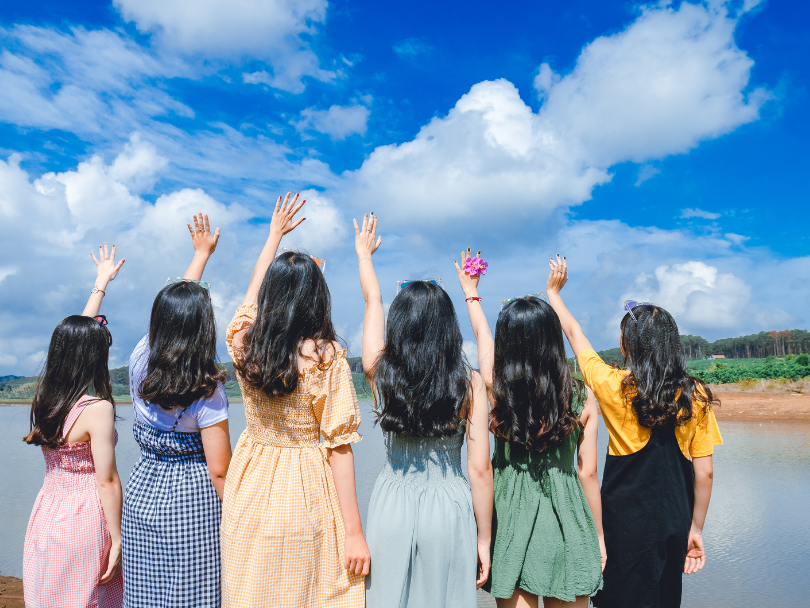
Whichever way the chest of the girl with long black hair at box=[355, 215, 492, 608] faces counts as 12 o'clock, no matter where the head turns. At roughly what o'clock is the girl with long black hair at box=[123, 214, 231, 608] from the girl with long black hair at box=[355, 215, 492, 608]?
the girl with long black hair at box=[123, 214, 231, 608] is roughly at 9 o'clock from the girl with long black hair at box=[355, 215, 492, 608].

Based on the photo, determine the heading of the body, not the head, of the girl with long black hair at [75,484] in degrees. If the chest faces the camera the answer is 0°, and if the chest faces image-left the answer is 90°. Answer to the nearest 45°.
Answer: approximately 225°

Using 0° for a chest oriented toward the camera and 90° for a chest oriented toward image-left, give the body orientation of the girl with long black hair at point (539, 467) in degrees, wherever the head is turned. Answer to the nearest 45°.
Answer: approximately 180°

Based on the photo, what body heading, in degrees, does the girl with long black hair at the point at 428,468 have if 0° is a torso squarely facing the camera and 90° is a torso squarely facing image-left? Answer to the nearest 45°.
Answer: approximately 180°

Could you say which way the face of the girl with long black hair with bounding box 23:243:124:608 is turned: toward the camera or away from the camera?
away from the camera

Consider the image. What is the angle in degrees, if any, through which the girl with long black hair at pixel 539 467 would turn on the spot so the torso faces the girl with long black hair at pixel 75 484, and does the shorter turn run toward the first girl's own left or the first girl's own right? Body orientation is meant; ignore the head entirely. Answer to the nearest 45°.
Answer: approximately 90° to the first girl's own left

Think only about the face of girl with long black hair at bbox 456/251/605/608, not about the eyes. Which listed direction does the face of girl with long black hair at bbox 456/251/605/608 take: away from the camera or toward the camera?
away from the camera

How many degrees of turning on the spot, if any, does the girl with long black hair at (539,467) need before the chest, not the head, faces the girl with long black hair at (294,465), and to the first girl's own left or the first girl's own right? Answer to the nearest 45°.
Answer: approximately 135° to the first girl's own left

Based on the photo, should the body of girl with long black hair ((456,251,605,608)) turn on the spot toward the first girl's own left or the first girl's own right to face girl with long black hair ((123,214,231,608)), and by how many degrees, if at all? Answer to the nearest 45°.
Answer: approximately 90° to the first girl's own left
